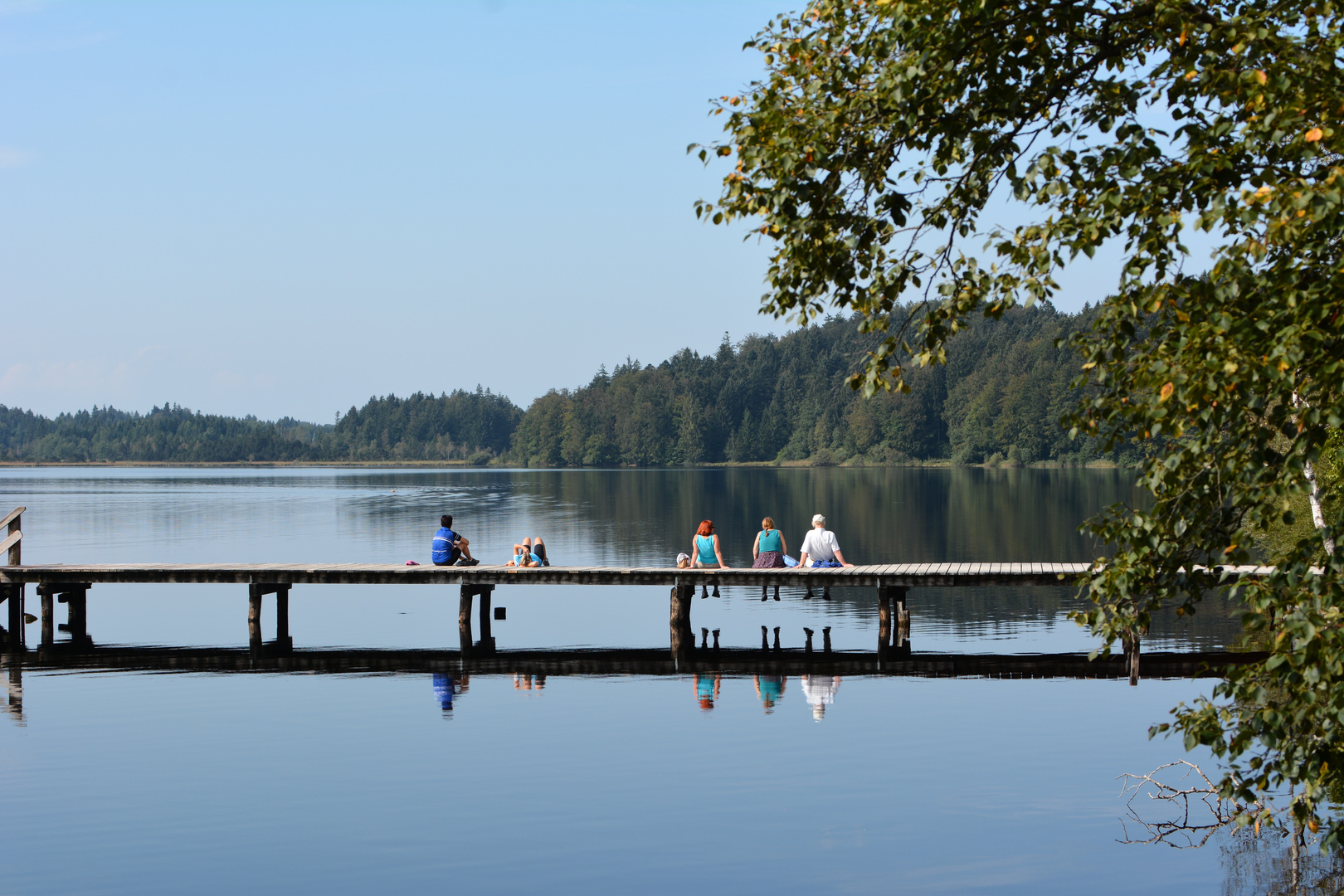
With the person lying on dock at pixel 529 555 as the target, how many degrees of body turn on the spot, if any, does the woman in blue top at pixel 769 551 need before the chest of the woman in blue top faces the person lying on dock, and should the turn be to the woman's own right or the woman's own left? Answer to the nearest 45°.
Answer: approximately 90° to the woman's own left

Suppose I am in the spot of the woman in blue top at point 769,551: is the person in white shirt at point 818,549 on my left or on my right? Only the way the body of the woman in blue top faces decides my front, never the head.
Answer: on my right

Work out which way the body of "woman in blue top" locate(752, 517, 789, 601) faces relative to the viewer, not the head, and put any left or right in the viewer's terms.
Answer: facing away from the viewer

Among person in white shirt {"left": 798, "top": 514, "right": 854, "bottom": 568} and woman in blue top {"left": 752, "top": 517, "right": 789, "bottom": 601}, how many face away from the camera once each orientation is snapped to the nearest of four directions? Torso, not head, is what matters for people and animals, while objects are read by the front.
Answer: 2

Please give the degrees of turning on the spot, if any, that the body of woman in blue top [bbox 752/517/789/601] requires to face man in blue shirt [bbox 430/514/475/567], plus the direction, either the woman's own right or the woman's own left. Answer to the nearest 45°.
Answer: approximately 90° to the woman's own left

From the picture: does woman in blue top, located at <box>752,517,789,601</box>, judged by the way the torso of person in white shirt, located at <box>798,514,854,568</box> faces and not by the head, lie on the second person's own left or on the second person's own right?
on the second person's own left

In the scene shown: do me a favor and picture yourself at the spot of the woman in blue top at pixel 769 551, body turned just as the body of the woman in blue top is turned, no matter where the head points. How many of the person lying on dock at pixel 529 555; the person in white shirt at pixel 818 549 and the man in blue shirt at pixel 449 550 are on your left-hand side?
2

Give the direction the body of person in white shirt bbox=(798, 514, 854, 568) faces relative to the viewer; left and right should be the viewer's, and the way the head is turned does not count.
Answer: facing away from the viewer

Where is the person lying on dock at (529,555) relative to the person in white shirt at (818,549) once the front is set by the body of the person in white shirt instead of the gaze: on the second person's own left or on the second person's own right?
on the second person's own left
